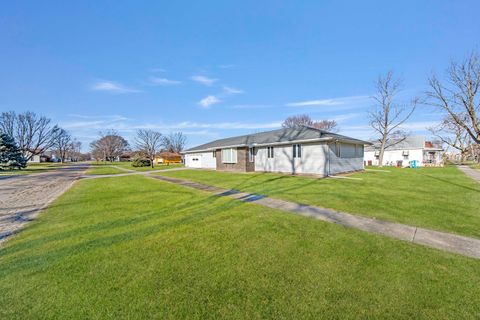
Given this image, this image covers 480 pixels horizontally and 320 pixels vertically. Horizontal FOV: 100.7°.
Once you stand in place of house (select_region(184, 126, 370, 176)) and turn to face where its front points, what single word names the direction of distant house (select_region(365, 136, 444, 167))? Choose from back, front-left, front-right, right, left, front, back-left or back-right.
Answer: back

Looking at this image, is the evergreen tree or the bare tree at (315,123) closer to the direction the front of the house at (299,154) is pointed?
the evergreen tree

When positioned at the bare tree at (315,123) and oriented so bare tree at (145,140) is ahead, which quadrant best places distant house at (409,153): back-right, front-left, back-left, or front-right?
back-left

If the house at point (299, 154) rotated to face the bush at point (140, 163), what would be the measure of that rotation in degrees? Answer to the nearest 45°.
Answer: approximately 90° to its right

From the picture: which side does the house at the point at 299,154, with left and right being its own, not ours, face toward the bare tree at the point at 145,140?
right

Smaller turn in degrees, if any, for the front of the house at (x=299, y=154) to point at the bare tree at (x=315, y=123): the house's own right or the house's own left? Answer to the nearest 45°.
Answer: approximately 135° to the house's own right

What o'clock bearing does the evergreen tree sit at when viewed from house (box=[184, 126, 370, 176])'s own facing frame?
The evergreen tree is roughly at 2 o'clock from the house.

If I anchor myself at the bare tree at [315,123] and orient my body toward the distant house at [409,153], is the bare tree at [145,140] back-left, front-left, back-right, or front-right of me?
back-right

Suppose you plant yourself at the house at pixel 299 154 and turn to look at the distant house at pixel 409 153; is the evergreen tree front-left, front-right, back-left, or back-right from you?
back-left

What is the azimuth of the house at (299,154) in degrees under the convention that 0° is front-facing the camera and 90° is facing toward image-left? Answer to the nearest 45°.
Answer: approximately 45°

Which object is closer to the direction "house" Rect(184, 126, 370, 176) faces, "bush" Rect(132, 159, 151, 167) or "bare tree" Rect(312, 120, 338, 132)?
the bush
